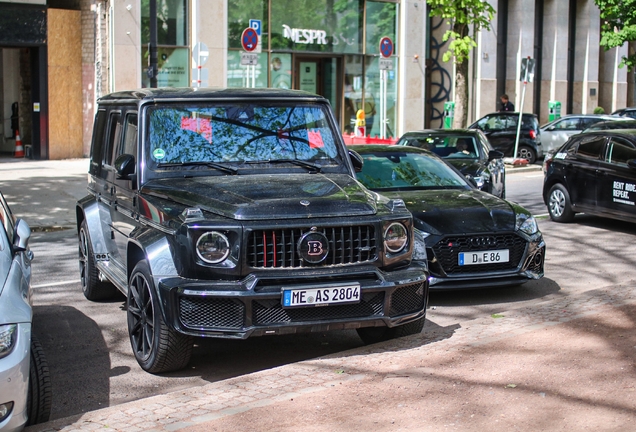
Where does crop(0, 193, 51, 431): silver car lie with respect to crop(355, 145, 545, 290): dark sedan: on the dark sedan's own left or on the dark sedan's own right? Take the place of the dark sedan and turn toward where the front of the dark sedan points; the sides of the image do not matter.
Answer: on the dark sedan's own right

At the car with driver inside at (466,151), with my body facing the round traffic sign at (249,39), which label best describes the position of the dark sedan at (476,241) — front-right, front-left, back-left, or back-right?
back-left

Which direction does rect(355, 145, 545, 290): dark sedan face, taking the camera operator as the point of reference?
facing the viewer and to the right of the viewer

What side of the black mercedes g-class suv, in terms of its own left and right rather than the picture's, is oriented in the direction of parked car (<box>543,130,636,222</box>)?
left

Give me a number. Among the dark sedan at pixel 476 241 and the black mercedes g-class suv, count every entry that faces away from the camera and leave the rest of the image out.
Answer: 0

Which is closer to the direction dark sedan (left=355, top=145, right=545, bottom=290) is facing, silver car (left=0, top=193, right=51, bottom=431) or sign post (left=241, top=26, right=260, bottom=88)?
the silver car

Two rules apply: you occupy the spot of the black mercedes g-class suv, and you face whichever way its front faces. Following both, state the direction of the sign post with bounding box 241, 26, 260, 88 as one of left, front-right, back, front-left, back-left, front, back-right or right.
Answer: back-left

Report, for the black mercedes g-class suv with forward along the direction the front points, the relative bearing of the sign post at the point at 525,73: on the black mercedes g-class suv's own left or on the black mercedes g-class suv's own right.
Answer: on the black mercedes g-class suv's own left

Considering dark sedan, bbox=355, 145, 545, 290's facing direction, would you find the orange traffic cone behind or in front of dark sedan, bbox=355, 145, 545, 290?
behind

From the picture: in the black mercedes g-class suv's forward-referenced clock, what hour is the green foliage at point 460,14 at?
The green foliage is roughly at 8 o'clock from the black mercedes g-class suv.

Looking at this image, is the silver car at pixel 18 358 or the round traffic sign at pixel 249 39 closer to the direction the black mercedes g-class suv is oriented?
the silver car

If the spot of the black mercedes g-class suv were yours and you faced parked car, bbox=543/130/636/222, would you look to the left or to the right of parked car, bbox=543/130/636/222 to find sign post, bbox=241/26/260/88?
left

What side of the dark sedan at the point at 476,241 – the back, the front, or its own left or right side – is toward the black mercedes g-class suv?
right
